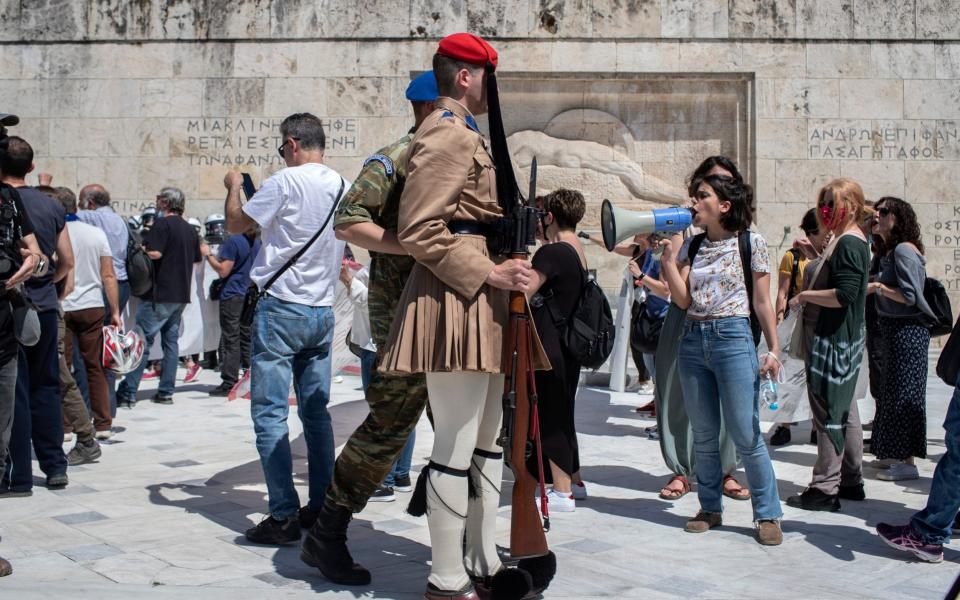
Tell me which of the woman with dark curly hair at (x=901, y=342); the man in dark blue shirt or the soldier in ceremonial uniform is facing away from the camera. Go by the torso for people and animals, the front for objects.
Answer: the man in dark blue shirt

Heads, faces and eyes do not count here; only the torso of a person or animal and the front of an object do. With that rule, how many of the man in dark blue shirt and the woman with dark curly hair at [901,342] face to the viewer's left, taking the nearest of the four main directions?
1

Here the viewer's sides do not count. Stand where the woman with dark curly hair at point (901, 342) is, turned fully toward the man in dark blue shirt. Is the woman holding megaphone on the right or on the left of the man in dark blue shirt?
left

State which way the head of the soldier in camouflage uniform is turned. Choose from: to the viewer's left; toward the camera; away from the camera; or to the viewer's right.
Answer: away from the camera

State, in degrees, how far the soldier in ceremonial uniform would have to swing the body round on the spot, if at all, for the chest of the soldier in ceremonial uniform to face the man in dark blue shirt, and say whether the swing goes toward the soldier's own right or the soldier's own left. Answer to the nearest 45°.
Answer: approximately 135° to the soldier's own left

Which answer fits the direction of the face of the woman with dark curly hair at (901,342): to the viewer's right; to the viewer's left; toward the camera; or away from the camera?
to the viewer's left

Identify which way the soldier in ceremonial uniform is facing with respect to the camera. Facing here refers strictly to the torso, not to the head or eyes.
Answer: to the viewer's right

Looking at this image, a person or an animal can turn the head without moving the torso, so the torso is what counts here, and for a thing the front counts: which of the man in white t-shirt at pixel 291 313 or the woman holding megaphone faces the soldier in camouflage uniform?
the woman holding megaphone

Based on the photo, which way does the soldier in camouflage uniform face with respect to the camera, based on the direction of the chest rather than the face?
to the viewer's right

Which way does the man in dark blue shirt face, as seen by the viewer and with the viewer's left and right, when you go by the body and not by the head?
facing away from the viewer

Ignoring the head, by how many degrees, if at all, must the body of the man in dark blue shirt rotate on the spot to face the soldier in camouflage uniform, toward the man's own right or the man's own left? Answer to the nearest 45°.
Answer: approximately 135° to the man's own right

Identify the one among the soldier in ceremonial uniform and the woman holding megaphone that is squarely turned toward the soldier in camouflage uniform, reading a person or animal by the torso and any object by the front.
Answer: the woman holding megaphone

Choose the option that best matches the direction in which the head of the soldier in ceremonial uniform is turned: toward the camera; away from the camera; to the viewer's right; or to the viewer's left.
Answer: to the viewer's right

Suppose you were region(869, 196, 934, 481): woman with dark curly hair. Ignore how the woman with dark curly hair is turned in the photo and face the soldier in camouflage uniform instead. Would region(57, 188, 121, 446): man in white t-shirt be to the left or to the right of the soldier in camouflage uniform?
right

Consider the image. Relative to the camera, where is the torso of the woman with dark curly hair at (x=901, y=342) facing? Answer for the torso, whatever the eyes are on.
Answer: to the viewer's left
